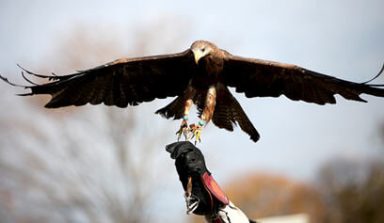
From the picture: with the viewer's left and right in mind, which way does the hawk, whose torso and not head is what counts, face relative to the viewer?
facing the viewer
